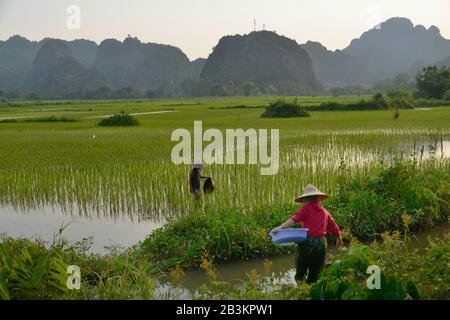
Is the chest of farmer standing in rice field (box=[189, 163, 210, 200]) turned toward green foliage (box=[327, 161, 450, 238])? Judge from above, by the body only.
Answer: yes

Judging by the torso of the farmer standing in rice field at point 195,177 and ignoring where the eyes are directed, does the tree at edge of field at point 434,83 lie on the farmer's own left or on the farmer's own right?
on the farmer's own left

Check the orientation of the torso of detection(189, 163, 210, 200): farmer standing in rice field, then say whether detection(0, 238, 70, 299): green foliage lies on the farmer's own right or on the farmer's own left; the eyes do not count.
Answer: on the farmer's own right

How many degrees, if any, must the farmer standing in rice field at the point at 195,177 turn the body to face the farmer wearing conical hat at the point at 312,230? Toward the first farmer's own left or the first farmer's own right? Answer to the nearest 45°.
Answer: approximately 90° to the first farmer's own right

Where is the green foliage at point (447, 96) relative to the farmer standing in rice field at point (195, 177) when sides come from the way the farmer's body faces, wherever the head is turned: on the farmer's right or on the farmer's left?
on the farmer's left

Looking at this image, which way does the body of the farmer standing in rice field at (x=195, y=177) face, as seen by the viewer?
to the viewer's right

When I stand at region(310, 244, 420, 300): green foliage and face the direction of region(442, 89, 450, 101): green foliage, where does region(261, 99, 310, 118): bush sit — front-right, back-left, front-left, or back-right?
front-left

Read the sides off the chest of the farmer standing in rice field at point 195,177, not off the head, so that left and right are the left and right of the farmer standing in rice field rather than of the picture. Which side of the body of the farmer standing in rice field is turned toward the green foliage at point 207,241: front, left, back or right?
right
